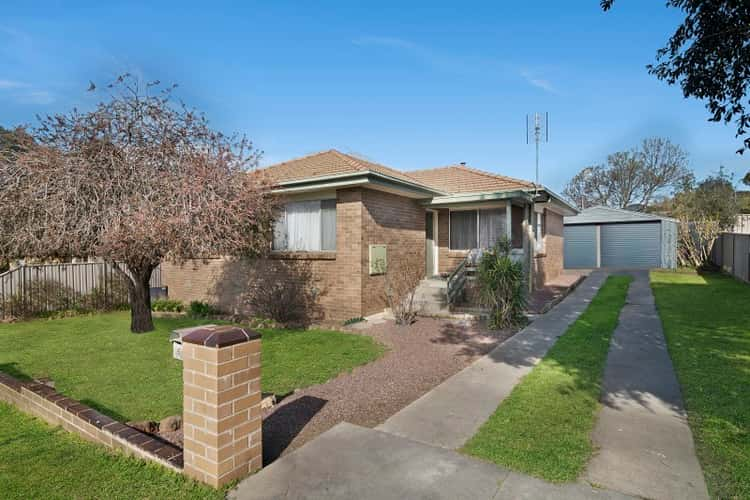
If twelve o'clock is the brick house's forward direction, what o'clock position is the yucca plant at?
The yucca plant is roughly at 9 o'clock from the brick house.

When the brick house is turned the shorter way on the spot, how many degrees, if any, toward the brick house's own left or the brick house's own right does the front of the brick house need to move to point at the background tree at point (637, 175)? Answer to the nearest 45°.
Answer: approximately 180°

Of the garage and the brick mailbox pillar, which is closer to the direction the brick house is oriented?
the brick mailbox pillar

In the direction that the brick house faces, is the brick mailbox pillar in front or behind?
in front

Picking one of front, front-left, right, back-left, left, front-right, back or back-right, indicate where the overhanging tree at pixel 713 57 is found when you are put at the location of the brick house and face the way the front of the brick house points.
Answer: left

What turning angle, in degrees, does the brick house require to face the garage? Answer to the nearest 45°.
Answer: approximately 180°

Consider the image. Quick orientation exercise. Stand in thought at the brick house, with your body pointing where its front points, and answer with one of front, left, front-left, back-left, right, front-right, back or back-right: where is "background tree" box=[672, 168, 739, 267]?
back

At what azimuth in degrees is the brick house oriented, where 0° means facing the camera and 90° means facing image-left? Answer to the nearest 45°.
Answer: approximately 45°

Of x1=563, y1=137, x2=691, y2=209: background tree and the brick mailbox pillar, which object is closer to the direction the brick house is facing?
the brick mailbox pillar

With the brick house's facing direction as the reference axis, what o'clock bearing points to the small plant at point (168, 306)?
The small plant is roughly at 2 o'clock from the brick house.
